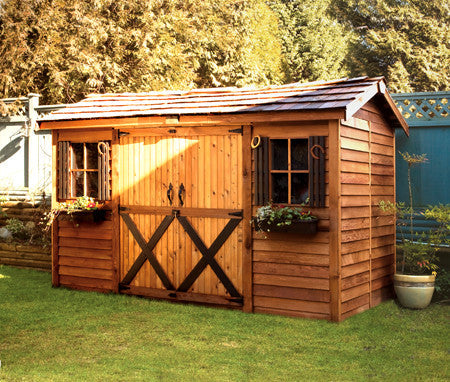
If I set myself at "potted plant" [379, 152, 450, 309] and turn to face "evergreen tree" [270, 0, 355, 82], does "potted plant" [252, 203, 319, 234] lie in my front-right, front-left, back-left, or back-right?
back-left

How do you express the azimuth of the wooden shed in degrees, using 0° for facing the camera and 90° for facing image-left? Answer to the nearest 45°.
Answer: approximately 45°

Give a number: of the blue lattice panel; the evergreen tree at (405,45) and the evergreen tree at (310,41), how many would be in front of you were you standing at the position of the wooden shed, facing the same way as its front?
0

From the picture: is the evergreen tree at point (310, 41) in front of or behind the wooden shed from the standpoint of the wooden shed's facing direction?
behind

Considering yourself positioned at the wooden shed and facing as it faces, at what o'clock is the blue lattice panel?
The blue lattice panel is roughly at 7 o'clock from the wooden shed.

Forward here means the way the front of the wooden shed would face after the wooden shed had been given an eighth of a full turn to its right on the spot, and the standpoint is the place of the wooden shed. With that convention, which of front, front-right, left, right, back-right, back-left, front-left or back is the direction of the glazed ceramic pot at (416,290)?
back

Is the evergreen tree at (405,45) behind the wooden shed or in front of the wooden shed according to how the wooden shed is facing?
behind

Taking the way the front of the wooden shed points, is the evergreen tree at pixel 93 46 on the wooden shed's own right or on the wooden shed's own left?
on the wooden shed's own right
